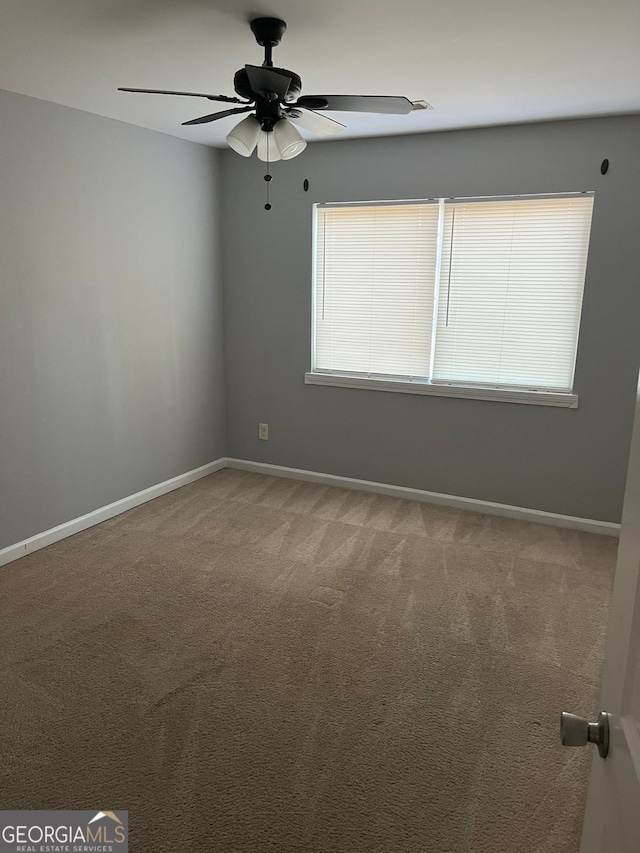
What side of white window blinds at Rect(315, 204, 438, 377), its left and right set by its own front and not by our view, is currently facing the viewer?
front

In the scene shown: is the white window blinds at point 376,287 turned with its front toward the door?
yes

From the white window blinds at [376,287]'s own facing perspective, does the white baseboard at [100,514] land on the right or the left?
on its right

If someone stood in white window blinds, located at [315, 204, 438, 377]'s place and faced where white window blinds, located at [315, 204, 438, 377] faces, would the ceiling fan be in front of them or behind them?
in front
